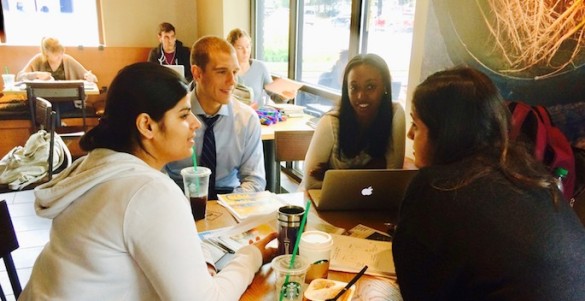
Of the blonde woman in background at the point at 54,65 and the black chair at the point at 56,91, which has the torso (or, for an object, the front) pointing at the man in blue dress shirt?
the blonde woman in background

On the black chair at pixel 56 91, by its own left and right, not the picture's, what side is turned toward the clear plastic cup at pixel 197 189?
back

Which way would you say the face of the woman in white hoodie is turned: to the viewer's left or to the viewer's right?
to the viewer's right

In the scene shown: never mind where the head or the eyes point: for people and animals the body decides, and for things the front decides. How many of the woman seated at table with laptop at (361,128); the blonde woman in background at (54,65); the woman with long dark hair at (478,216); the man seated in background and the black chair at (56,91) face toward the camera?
3

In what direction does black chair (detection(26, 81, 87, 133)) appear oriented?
away from the camera

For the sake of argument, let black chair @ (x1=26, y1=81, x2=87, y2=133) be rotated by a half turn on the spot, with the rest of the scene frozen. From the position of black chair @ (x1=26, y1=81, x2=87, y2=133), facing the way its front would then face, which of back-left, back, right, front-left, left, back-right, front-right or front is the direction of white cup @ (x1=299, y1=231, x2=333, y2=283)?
front

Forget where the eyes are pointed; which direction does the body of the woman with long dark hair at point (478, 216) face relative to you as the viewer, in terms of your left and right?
facing away from the viewer and to the left of the viewer

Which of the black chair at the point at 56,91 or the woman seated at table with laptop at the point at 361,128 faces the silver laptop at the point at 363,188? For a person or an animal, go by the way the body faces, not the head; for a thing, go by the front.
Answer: the woman seated at table with laptop

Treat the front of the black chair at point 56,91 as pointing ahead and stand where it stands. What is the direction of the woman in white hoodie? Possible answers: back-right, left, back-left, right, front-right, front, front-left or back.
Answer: back

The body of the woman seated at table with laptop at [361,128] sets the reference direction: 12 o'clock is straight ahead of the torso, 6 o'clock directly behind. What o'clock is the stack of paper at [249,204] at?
The stack of paper is roughly at 1 o'clock from the woman seated at table with laptop.

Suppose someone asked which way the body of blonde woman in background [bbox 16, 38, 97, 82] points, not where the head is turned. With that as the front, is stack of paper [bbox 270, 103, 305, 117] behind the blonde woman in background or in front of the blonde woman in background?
in front

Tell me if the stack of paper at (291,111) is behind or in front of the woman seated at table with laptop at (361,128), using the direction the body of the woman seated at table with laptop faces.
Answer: behind

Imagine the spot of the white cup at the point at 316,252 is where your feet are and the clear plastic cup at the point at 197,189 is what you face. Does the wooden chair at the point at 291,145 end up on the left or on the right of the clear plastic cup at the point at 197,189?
right

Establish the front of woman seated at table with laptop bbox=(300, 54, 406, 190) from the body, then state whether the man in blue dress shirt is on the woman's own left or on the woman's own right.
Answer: on the woman's own right

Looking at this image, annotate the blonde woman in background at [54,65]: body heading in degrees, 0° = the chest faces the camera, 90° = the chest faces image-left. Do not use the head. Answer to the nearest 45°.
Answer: approximately 0°
